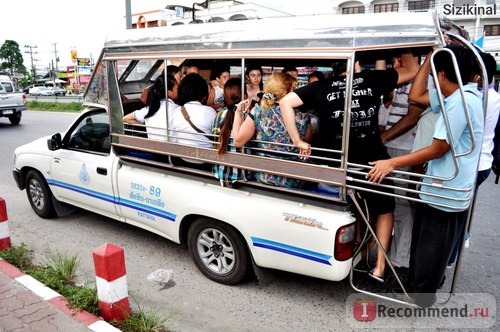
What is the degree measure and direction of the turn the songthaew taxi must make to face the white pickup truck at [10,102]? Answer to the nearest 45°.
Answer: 0° — it already faces it

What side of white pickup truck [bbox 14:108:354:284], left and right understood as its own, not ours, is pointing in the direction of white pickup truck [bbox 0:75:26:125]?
front

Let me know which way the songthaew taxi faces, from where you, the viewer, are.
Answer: facing away from the viewer and to the left of the viewer

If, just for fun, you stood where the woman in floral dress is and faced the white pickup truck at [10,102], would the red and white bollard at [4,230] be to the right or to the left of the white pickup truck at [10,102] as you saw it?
left
